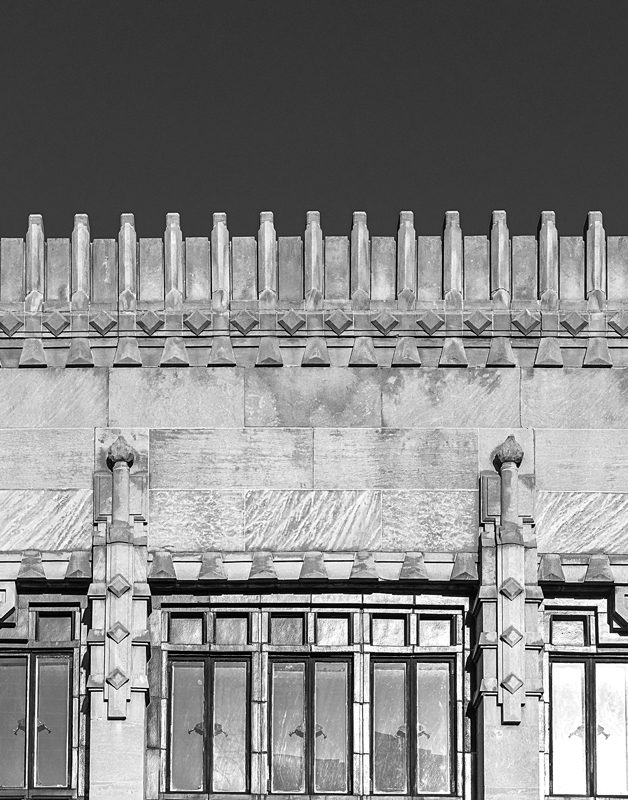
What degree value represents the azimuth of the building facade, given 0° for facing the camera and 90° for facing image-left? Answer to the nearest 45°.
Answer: approximately 0°
